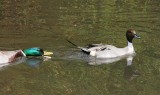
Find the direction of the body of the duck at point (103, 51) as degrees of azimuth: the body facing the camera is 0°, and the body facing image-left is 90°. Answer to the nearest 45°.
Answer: approximately 270°

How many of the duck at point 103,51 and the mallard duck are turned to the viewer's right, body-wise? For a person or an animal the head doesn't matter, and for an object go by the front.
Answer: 2

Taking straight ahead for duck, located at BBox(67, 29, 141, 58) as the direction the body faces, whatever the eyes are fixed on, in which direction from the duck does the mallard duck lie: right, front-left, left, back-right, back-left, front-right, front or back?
back

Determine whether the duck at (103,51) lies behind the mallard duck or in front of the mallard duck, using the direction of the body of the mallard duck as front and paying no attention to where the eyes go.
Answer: in front

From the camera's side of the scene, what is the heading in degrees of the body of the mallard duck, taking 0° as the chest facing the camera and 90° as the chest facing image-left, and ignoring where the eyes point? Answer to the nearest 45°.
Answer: approximately 270°
